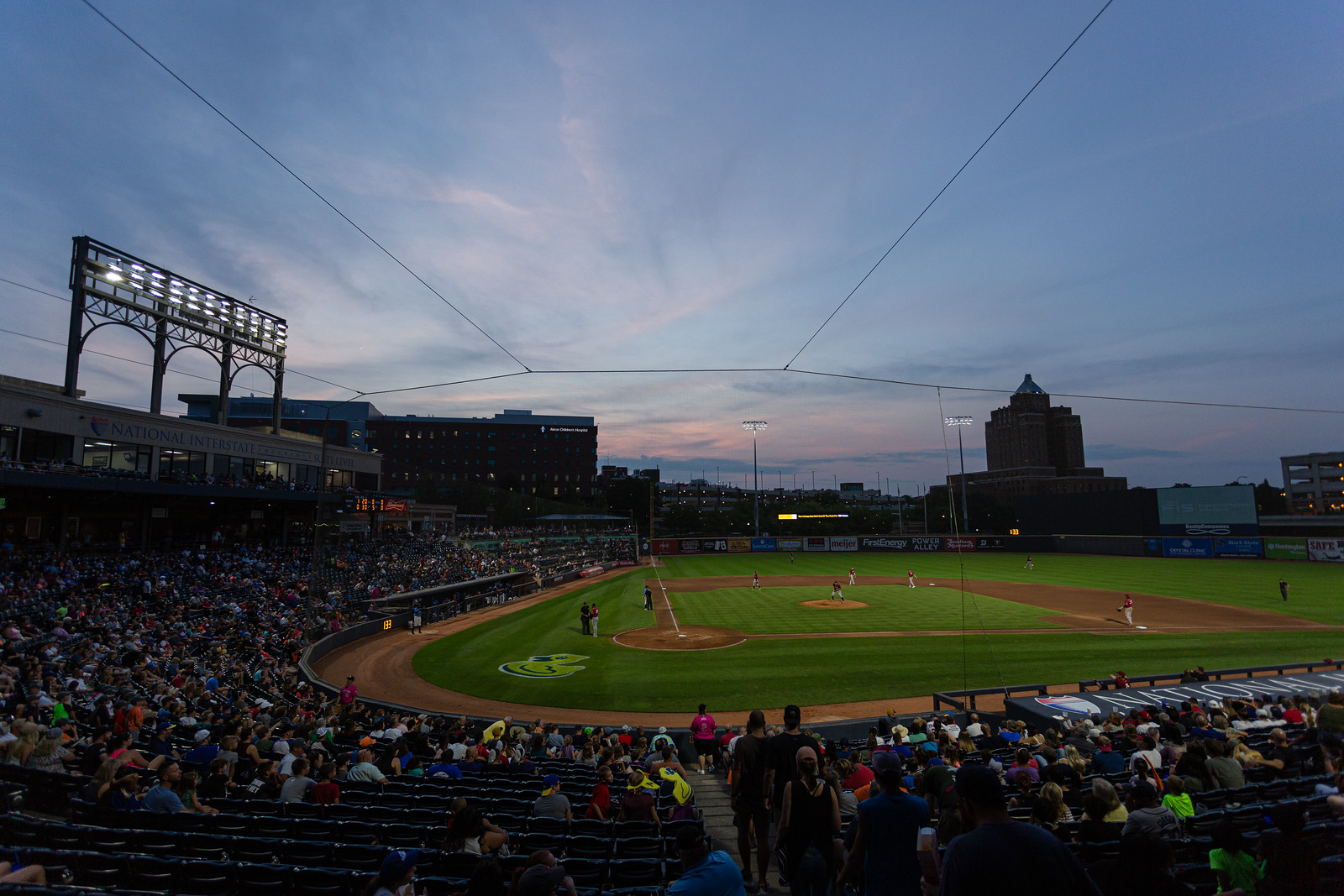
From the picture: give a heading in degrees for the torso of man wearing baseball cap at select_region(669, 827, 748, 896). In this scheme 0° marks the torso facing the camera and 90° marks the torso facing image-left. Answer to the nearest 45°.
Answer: approximately 135°

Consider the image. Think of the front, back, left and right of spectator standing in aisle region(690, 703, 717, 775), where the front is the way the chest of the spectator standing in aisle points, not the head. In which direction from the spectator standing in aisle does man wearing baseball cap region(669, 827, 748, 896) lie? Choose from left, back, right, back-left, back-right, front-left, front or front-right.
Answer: back

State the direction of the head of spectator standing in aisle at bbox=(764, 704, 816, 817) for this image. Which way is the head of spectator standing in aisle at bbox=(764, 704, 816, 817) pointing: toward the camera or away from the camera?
away from the camera

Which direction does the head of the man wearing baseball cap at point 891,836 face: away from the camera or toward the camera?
away from the camera

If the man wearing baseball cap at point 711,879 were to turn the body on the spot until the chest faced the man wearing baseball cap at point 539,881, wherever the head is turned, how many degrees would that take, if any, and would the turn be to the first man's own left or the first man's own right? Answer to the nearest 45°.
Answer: approximately 45° to the first man's own left

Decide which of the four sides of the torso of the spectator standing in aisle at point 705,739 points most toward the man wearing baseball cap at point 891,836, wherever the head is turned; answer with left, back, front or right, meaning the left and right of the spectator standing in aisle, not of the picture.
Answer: back

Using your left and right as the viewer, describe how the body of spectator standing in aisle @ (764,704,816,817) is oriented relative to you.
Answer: facing away from the viewer

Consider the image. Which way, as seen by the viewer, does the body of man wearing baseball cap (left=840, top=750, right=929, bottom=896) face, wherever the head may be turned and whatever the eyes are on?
away from the camera

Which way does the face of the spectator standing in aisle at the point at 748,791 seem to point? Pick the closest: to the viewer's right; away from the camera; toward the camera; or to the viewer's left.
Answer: away from the camera

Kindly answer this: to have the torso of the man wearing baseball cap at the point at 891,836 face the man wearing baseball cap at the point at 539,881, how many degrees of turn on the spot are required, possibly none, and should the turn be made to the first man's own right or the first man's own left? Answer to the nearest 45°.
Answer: approximately 135° to the first man's own left
